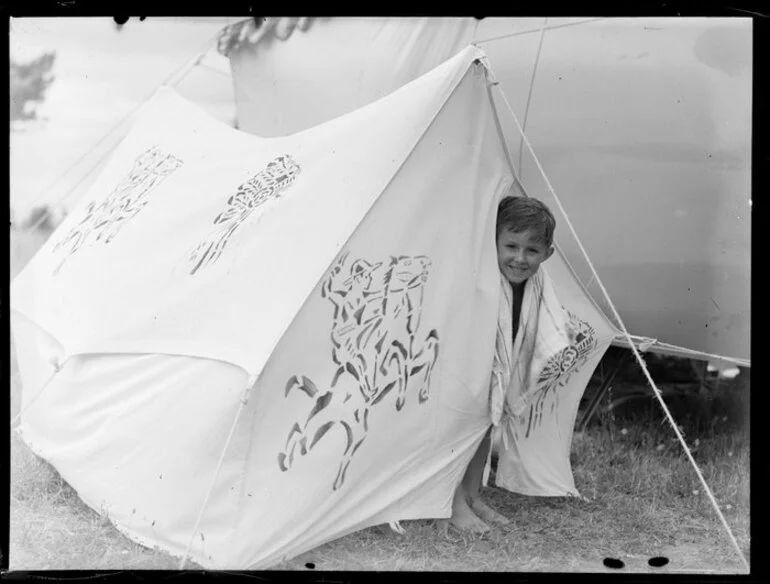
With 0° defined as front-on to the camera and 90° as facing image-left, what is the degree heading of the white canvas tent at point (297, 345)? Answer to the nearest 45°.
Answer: approximately 315°
